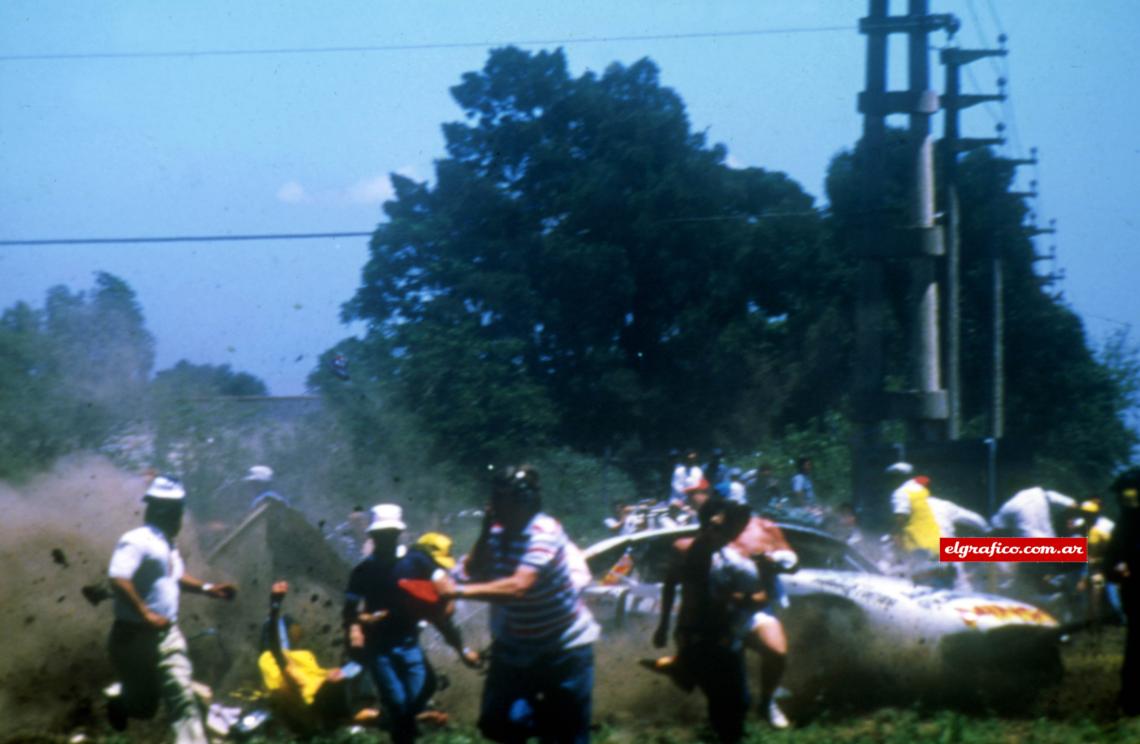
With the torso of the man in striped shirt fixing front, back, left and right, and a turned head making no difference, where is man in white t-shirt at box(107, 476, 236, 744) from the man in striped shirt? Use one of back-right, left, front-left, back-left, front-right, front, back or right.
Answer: right

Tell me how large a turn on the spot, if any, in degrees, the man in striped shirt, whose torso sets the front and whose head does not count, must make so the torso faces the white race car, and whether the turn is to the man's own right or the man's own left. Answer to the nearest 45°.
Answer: approximately 180°

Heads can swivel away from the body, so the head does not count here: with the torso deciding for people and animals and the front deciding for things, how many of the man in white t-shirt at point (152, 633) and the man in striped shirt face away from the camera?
0

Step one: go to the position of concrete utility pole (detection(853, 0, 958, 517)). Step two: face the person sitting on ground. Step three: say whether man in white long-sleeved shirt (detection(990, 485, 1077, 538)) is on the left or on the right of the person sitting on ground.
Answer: left

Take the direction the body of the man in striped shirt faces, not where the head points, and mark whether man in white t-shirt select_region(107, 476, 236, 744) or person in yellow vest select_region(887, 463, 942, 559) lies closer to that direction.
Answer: the man in white t-shirt

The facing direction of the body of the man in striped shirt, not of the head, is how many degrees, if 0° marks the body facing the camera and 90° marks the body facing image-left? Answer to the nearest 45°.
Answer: approximately 45°

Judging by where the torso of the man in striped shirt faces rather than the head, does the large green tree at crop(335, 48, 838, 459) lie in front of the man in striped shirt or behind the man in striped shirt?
behind

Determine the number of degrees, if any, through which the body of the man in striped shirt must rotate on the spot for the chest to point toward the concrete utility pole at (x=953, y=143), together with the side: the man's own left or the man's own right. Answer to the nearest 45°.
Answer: approximately 180°
